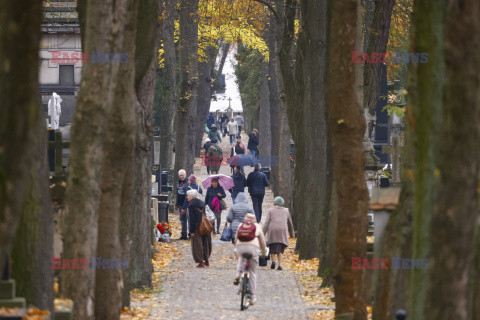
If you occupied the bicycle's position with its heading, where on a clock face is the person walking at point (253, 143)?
The person walking is roughly at 12 o'clock from the bicycle.

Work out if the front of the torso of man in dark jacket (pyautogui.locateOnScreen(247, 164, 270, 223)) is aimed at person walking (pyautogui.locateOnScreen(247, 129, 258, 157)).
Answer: yes

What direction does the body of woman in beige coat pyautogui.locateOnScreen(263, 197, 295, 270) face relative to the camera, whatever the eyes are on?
away from the camera

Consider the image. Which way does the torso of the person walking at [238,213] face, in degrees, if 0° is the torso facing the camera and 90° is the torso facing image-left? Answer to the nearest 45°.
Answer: approximately 180°

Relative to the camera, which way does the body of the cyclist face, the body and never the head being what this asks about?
away from the camera

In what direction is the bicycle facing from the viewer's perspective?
away from the camera

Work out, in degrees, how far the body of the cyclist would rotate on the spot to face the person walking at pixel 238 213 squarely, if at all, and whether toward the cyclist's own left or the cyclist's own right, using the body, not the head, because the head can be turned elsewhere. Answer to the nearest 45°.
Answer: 0° — they already face them
